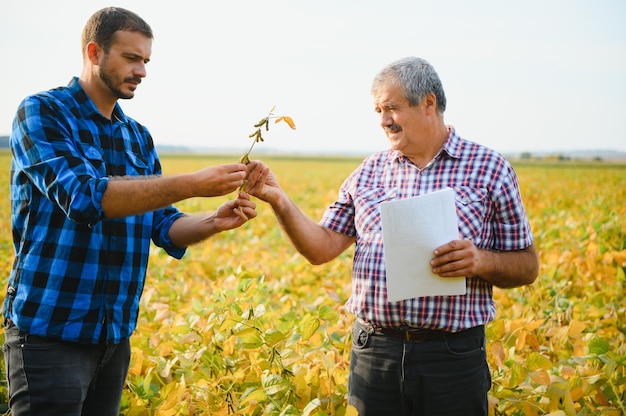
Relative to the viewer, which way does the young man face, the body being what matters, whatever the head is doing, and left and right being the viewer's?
facing the viewer and to the right of the viewer
